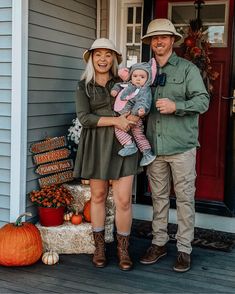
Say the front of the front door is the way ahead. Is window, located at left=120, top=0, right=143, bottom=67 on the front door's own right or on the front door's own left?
on the front door's own right

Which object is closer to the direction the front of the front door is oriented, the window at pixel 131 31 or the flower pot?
the flower pot

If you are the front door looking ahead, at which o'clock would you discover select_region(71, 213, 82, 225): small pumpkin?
The small pumpkin is roughly at 2 o'clock from the front door.

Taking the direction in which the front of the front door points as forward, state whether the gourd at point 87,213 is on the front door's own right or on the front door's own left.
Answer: on the front door's own right

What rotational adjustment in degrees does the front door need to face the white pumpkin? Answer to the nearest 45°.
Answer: approximately 45° to its right

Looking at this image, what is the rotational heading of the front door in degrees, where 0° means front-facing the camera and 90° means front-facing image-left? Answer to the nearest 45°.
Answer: approximately 0°

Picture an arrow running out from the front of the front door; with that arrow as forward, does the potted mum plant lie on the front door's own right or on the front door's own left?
on the front door's own right

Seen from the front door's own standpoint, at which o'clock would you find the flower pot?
The flower pot is roughly at 2 o'clock from the front door.

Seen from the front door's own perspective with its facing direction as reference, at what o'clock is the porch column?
The porch column is roughly at 2 o'clock from the front door.
